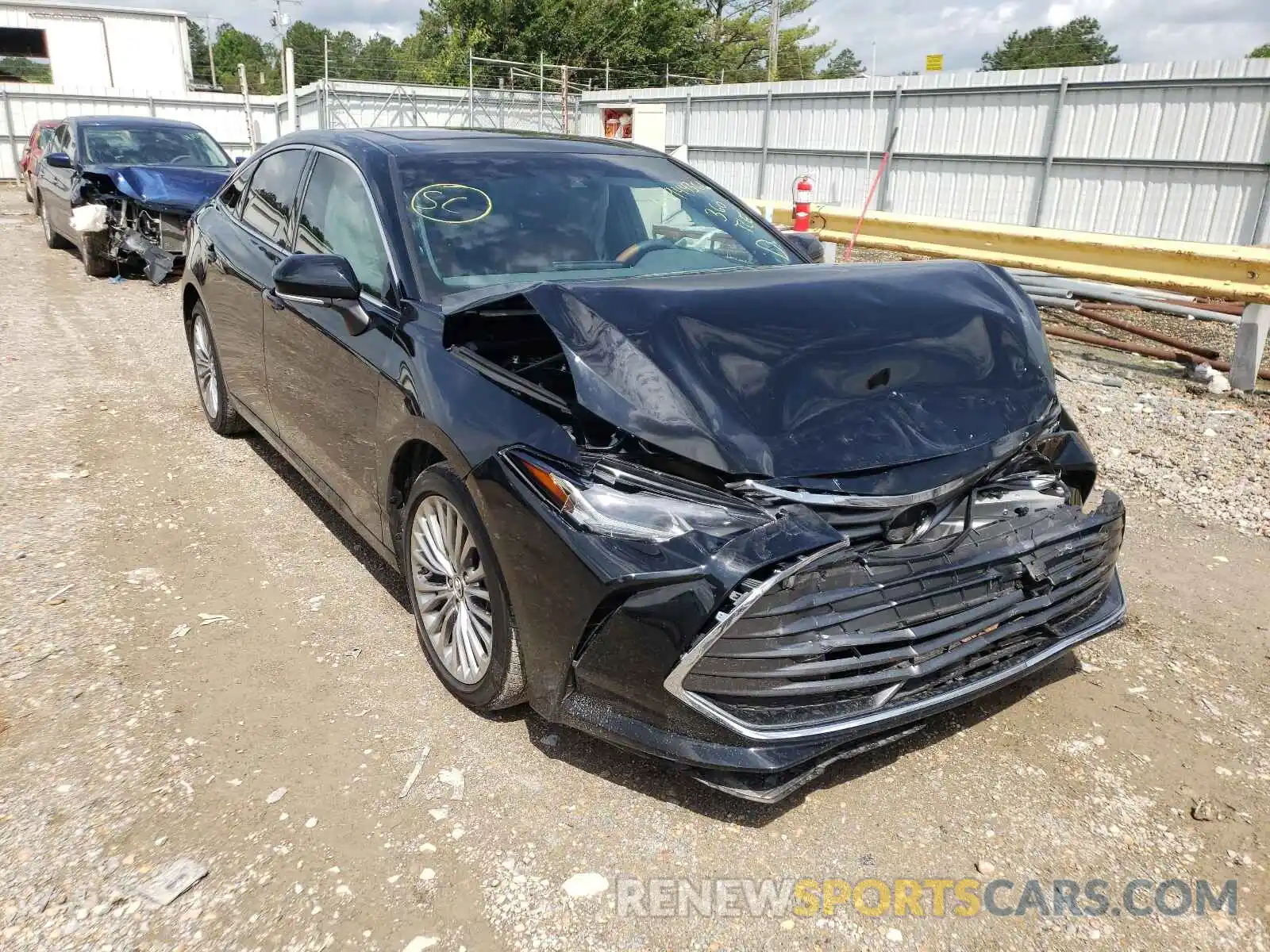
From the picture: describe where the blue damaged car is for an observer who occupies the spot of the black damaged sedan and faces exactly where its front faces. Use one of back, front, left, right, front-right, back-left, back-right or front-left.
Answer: back

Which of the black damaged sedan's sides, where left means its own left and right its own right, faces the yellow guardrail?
left

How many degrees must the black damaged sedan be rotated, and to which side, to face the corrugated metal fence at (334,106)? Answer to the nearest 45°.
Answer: approximately 135° to its left

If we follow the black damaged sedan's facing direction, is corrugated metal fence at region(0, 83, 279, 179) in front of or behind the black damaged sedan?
behind

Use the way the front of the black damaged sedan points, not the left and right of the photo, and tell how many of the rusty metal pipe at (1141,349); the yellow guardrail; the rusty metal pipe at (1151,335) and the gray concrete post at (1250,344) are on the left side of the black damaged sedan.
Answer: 4

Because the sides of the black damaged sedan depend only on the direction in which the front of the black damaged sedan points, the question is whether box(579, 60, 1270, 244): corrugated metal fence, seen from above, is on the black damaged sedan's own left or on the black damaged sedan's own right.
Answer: on the black damaged sedan's own left

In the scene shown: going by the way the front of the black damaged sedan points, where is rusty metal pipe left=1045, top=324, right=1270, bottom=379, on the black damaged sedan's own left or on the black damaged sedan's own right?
on the black damaged sedan's own left

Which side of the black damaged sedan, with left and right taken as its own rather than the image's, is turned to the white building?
back

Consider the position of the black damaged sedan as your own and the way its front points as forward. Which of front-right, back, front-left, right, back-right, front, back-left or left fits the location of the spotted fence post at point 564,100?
back-left

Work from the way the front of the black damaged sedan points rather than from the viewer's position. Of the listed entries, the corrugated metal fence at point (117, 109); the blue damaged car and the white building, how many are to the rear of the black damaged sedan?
3

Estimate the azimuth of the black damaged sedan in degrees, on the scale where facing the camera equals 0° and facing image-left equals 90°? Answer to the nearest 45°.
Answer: approximately 315°
